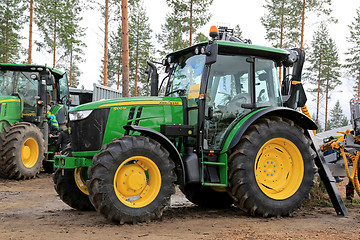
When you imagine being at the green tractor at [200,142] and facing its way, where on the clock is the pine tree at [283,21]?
The pine tree is roughly at 5 o'clock from the green tractor.

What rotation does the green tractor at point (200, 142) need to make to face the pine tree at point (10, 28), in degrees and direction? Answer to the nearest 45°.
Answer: approximately 90° to its right

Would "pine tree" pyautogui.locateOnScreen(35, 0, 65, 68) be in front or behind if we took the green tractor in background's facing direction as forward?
behind

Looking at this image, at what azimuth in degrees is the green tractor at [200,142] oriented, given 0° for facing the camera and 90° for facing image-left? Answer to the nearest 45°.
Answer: approximately 45°

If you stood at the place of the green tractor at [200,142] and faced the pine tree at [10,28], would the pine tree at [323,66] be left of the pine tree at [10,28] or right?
right
